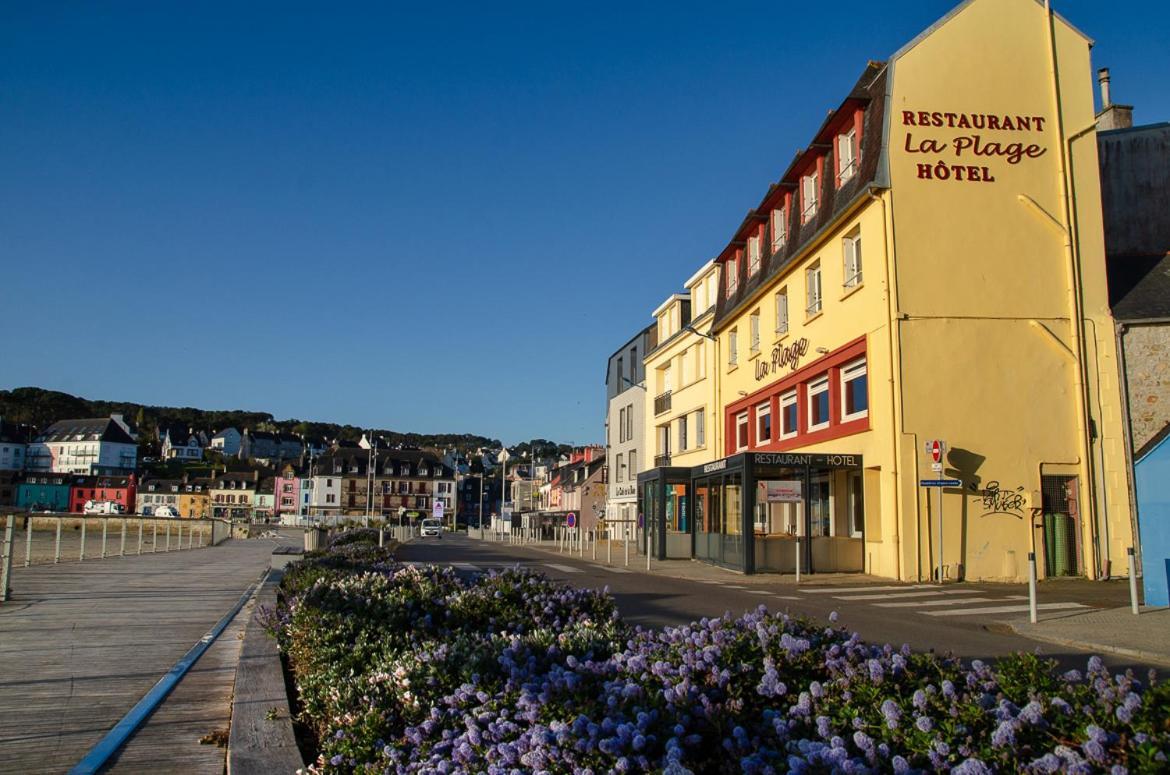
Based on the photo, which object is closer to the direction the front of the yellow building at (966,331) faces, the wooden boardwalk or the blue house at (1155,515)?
the wooden boardwalk

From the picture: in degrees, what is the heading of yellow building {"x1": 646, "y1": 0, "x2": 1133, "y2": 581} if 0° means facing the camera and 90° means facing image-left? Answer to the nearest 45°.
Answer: approximately 45°

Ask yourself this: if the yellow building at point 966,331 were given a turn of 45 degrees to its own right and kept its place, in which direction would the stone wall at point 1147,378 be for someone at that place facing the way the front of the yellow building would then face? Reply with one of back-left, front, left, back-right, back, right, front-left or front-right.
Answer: back

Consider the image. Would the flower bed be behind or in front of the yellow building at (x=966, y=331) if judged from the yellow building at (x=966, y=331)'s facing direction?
in front

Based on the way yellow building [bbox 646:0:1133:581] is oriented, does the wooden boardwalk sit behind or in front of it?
in front
